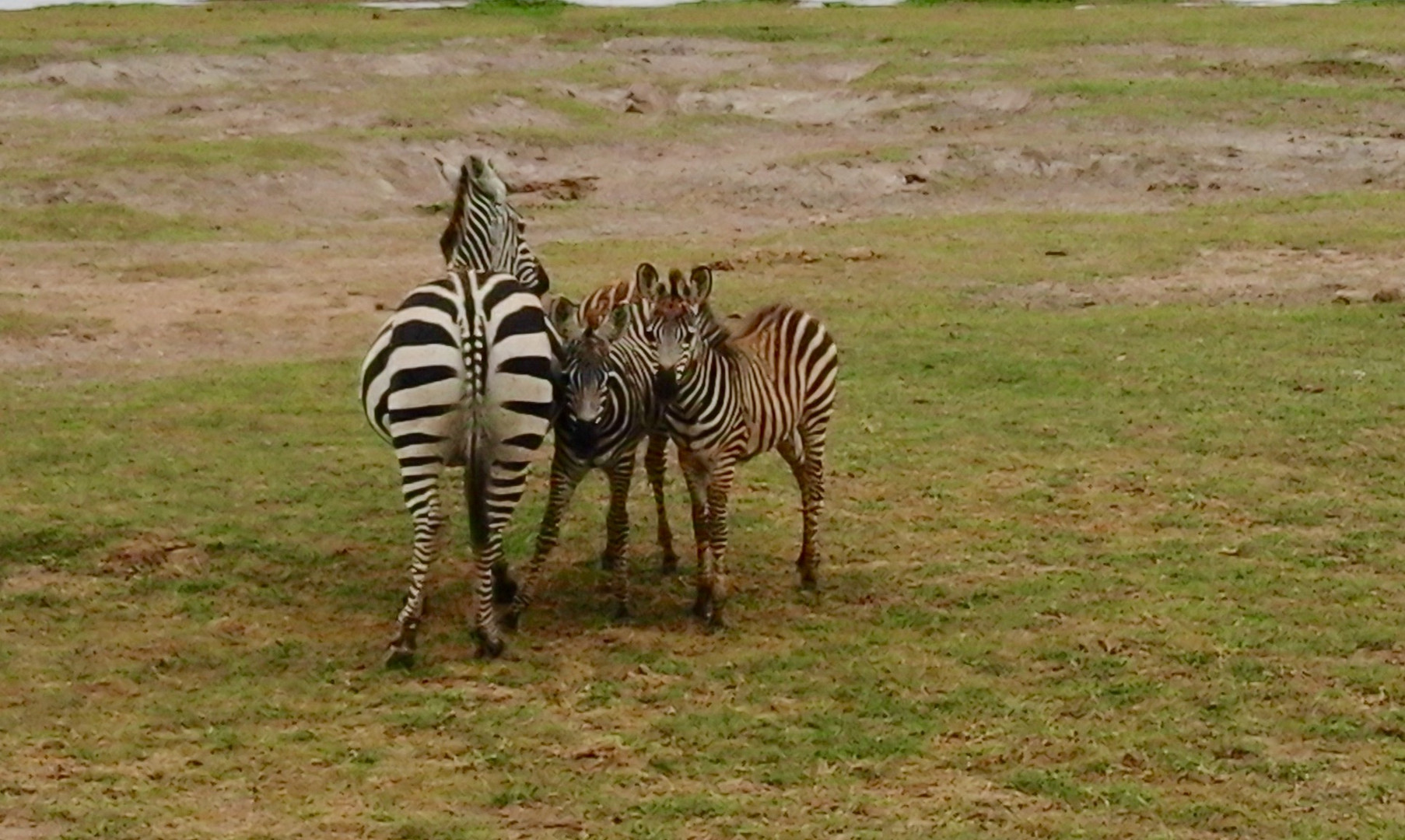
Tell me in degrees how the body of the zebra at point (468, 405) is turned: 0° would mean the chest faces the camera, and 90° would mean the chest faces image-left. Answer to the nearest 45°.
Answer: approximately 180°
